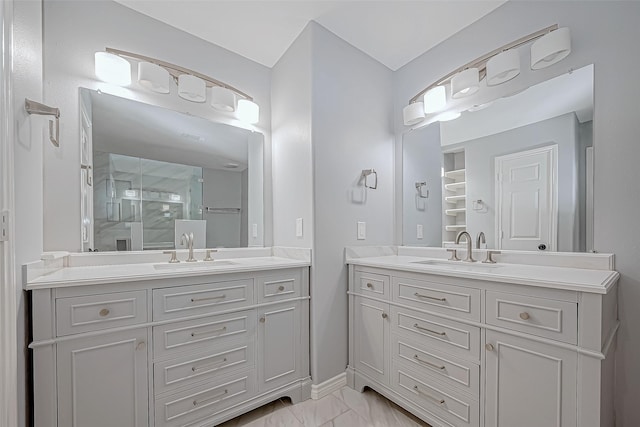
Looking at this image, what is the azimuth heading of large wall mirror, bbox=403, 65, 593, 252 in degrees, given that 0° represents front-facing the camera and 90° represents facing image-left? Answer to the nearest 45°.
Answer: approximately 45°

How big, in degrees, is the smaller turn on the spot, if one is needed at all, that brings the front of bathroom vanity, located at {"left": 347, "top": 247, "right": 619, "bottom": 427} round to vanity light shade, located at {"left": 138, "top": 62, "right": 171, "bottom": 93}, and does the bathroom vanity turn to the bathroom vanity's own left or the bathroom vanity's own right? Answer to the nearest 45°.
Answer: approximately 45° to the bathroom vanity's own right

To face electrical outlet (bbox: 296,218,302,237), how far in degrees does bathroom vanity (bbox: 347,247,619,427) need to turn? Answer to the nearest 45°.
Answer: approximately 45° to its right

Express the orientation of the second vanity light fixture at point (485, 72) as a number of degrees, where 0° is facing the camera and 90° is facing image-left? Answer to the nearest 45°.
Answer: approximately 45°
